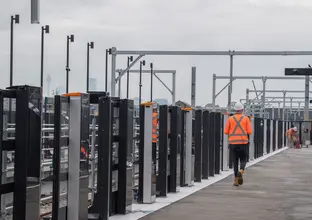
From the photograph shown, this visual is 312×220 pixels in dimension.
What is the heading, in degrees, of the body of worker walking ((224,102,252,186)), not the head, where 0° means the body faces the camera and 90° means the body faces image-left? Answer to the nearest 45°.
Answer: approximately 180°

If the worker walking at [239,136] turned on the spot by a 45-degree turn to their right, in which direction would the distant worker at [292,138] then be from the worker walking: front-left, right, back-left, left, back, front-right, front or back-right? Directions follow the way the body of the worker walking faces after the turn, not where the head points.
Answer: front-left

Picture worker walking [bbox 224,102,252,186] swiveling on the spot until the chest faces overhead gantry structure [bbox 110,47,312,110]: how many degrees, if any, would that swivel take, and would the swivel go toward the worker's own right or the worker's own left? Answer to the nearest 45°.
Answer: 0° — they already face it
